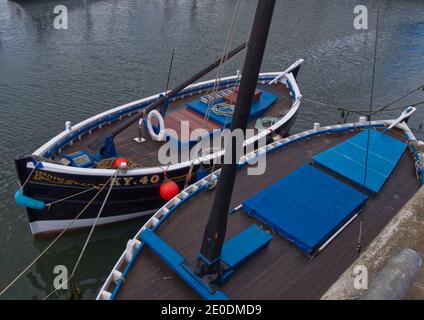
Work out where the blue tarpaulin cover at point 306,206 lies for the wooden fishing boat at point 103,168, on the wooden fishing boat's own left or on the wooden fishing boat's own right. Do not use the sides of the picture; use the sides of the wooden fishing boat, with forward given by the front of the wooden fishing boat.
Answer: on the wooden fishing boat's own left

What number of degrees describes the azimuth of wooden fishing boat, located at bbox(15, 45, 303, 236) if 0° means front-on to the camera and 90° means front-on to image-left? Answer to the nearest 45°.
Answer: approximately 45°

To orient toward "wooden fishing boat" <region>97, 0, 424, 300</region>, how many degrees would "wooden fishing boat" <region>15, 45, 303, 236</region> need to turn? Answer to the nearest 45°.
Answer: approximately 90° to its left
